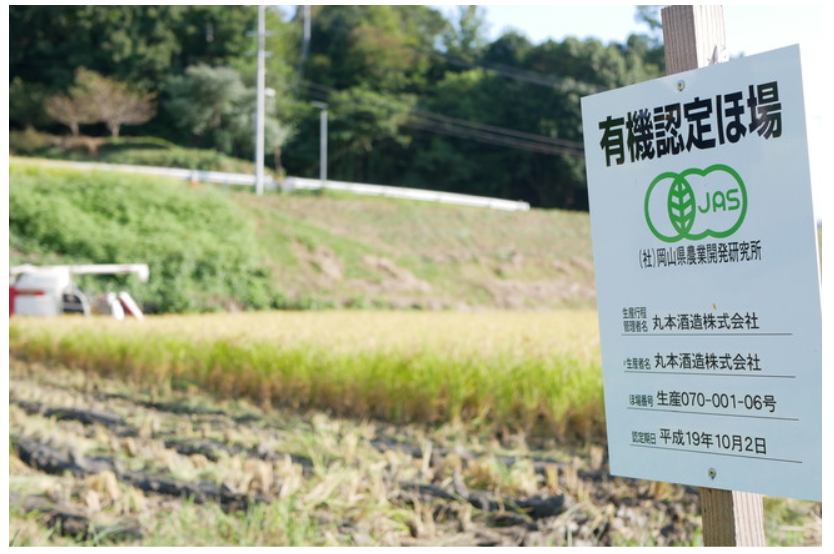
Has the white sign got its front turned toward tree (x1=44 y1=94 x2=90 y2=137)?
no

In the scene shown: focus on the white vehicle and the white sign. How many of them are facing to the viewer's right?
1

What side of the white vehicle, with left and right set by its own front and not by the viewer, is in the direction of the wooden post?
right

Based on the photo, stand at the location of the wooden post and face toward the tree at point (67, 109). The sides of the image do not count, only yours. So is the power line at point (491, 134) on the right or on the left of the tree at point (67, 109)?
right

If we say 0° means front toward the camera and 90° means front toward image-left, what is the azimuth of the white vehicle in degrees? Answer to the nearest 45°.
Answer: approximately 270°

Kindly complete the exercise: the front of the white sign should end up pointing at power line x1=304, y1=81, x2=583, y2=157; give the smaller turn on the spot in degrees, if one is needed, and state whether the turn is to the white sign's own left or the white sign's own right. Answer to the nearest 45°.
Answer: approximately 135° to the white sign's own right

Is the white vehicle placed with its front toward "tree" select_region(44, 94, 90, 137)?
no

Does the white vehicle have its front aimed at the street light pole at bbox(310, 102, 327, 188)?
no

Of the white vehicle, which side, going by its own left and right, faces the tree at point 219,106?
left

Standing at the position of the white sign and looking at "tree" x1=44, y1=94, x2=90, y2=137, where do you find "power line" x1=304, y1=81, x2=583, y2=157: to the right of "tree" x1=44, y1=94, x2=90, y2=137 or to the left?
right

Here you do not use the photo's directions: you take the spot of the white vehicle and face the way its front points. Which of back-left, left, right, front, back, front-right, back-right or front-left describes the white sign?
right

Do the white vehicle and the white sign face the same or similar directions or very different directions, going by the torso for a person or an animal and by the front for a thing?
very different directions
